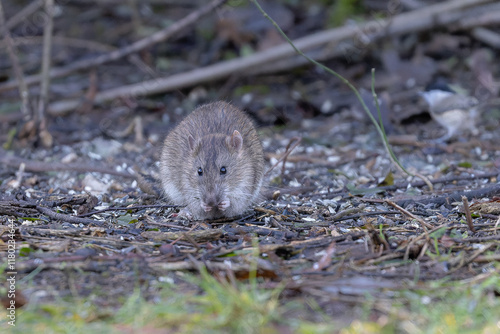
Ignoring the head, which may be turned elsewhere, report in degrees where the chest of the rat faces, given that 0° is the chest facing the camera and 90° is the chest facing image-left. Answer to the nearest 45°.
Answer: approximately 0°

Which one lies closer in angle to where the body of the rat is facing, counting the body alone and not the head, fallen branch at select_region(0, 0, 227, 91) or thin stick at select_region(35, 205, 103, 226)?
the thin stick

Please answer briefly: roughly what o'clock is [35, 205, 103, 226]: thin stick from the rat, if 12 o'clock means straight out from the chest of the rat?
The thin stick is roughly at 2 o'clock from the rat.

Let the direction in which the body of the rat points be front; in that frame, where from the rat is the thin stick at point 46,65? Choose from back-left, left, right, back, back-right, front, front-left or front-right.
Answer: back-right

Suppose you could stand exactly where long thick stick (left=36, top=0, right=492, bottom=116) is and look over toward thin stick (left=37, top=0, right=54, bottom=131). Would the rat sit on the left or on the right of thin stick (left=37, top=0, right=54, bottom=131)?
left

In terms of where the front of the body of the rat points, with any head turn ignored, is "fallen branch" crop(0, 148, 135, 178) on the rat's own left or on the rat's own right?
on the rat's own right

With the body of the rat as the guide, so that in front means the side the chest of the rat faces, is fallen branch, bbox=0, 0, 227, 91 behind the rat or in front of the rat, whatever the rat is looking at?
behind

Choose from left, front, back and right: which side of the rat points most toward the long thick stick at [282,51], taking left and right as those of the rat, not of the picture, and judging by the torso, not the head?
back
